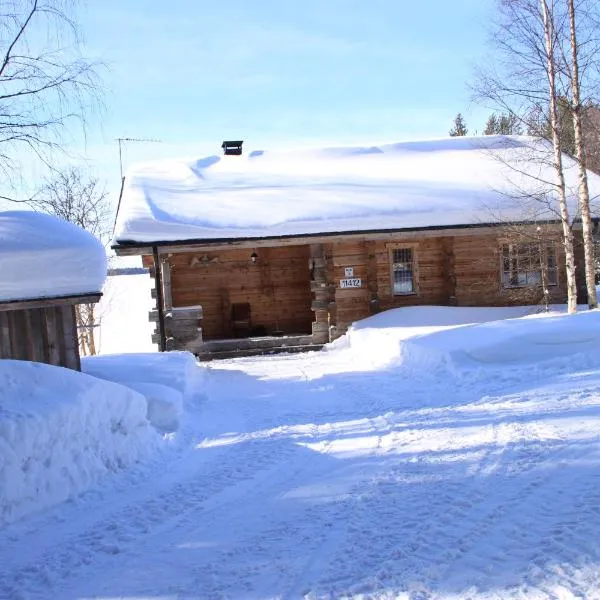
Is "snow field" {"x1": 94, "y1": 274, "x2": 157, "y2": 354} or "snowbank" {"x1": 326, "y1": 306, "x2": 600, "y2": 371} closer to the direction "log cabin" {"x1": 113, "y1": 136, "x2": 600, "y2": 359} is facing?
the snowbank

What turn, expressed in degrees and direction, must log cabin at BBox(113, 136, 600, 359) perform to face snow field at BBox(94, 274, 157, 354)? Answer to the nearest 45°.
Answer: approximately 135° to its right

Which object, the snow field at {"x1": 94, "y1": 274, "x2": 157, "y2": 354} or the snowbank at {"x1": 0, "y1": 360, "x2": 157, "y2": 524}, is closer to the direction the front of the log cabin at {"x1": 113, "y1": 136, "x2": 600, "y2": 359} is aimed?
the snowbank

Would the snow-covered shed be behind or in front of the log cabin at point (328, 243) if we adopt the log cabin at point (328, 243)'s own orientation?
in front

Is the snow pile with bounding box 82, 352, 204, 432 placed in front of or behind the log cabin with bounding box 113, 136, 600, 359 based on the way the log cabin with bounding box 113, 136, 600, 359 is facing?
in front

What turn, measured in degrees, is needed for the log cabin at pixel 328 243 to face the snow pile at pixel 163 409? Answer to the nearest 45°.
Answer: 0° — it already faces it

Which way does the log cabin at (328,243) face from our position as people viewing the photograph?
facing the viewer

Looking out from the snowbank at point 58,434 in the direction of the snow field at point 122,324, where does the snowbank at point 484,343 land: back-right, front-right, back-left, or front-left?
front-right

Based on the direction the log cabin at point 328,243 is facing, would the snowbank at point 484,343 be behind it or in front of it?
in front

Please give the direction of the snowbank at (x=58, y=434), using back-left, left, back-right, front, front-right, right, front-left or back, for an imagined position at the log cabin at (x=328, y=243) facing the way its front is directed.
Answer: front
